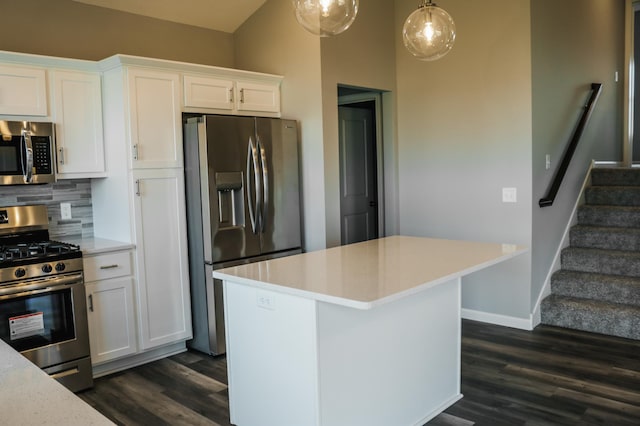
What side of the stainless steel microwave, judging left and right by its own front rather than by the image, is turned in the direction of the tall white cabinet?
left

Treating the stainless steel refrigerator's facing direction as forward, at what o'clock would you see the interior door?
The interior door is roughly at 9 o'clock from the stainless steel refrigerator.

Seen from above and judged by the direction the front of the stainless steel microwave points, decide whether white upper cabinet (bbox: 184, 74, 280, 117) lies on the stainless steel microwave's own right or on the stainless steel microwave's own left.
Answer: on the stainless steel microwave's own left

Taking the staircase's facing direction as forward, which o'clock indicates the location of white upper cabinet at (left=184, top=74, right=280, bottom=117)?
The white upper cabinet is roughly at 2 o'clock from the staircase.

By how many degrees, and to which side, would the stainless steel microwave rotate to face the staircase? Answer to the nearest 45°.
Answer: approximately 90° to its left

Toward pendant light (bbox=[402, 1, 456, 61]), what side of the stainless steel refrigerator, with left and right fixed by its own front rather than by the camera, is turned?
front

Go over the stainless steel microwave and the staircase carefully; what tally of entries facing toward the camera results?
2

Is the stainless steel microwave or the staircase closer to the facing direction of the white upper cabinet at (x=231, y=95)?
the staircase
